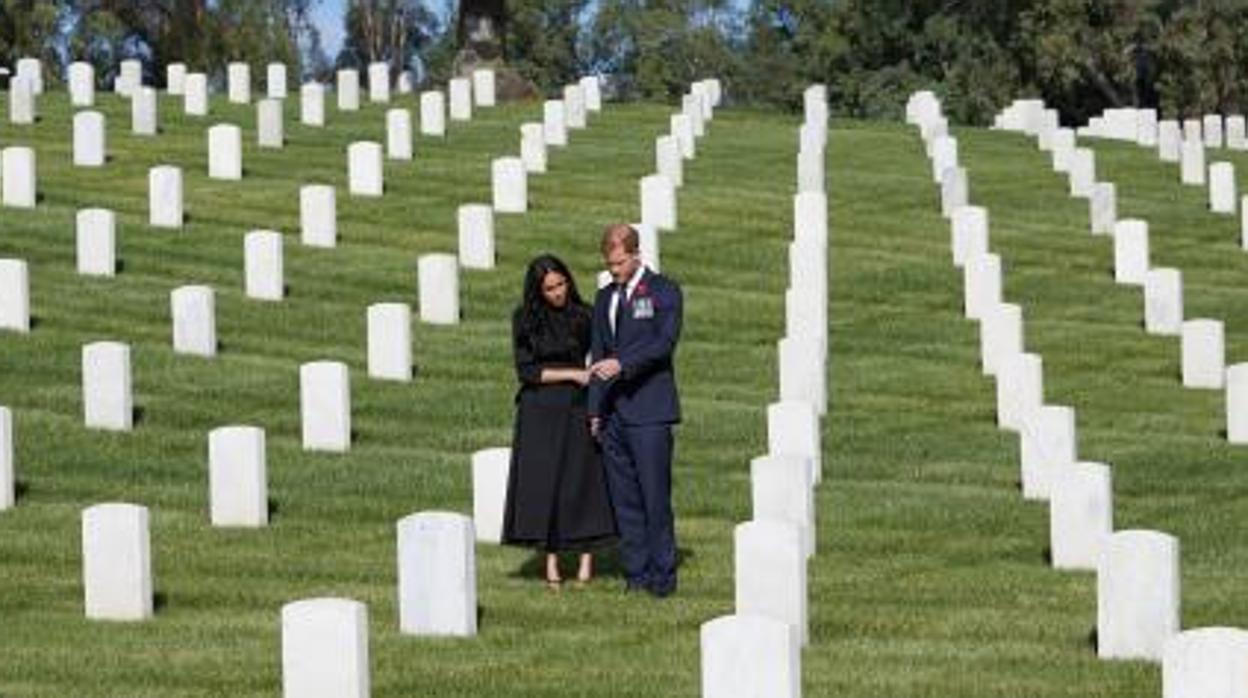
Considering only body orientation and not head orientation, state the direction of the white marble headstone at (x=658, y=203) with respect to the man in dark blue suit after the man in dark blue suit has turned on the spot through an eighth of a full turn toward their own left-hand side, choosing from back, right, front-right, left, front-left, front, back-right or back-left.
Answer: back

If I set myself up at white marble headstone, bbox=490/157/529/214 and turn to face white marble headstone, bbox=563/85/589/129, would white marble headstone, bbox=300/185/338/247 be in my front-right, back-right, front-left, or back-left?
back-left

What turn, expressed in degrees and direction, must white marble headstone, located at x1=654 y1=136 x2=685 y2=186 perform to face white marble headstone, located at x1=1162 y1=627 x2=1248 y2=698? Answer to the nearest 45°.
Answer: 0° — it already faces it

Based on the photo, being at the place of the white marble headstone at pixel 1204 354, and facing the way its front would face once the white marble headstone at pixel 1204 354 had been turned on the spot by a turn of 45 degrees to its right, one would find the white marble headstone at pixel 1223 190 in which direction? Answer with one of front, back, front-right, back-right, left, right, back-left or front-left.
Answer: back-right

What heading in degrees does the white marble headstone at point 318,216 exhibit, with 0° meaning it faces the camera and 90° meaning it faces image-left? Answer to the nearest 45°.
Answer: approximately 0°

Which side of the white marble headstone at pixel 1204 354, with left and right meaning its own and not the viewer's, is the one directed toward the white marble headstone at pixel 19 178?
right
